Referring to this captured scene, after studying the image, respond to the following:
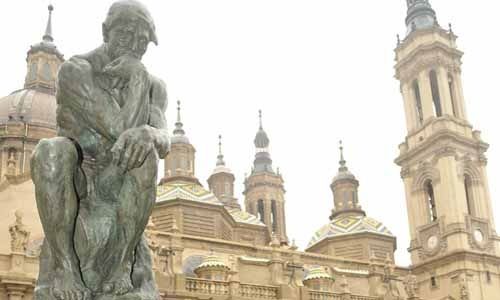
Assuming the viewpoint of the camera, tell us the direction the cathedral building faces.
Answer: facing the viewer and to the right of the viewer

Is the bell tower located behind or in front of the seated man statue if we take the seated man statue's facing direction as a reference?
behind

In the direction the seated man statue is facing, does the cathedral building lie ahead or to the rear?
to the rear

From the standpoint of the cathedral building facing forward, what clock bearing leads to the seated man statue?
The seated man statue is roughly at 2 o'clock from the cathedral building.

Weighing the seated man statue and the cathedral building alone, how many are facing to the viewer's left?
0

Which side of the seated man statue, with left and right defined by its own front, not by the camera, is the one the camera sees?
front
